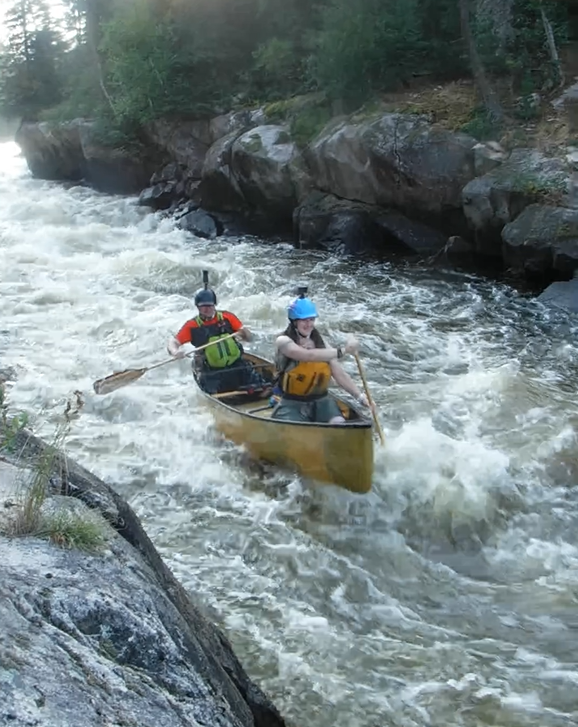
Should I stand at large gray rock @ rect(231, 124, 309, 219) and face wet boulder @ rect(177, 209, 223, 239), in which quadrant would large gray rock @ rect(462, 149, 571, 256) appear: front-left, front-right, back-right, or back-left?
back-left

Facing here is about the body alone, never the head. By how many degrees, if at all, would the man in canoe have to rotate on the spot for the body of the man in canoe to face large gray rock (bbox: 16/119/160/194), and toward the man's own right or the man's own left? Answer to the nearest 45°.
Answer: approximately 135° to the man's own left

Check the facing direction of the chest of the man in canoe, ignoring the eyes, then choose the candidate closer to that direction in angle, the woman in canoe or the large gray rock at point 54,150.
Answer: the woman in canoe

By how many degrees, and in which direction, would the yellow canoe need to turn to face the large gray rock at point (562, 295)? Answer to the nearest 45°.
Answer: approximately 90° to its left

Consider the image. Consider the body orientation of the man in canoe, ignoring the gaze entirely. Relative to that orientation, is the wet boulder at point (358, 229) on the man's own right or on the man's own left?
on the man's own left

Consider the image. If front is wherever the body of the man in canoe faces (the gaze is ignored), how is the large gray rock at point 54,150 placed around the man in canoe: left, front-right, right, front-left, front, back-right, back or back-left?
back-left

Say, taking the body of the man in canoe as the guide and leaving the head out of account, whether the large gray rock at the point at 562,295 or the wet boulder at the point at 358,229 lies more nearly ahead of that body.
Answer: the large gray rock

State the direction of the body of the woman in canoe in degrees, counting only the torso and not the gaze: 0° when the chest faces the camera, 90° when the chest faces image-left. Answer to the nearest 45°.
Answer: approximately 315°

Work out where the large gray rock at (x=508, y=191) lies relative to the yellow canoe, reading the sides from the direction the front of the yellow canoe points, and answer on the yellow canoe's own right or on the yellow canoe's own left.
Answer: on the yellow canoe's own left

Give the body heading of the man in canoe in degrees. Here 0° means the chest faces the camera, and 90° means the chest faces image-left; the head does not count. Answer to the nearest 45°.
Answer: approximately 315°

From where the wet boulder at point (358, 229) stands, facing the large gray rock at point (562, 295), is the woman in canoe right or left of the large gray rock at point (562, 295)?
right
